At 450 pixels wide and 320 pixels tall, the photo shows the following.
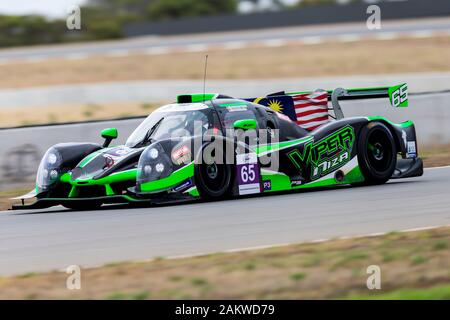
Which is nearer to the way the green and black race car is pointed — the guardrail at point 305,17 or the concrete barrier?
the concrete barrier

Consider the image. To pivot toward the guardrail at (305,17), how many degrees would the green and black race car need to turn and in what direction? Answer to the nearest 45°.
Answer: approximately 135° to its right

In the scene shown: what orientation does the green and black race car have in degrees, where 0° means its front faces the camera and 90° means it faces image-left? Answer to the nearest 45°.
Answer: approximately 45°
